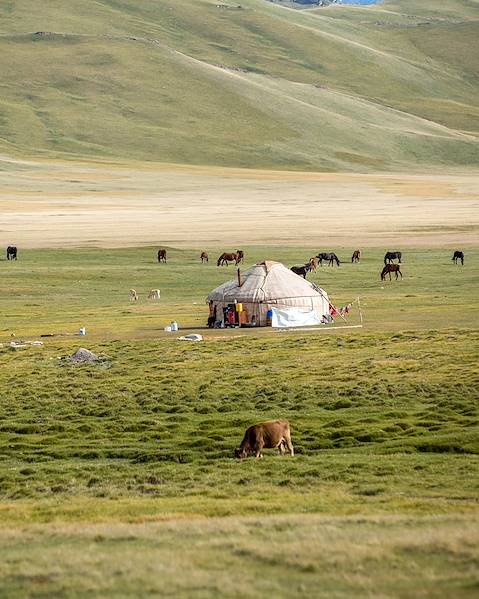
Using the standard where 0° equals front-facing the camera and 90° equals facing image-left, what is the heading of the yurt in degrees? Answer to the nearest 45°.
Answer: approximately 45°

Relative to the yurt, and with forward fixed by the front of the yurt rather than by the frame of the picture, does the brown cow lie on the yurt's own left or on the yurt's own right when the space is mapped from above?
on the yurt's own left

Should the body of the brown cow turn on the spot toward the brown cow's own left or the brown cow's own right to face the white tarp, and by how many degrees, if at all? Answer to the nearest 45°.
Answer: approximately 90° to the brown cow's own right

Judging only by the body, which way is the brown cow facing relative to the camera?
to the viewer's left

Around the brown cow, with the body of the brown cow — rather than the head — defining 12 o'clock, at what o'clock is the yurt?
The yurt is roughly at 3 o'clock from the brown cow.

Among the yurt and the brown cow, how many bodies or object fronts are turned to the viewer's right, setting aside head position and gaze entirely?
0
